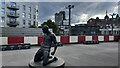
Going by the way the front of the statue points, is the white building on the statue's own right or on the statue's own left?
on the statue's own right
